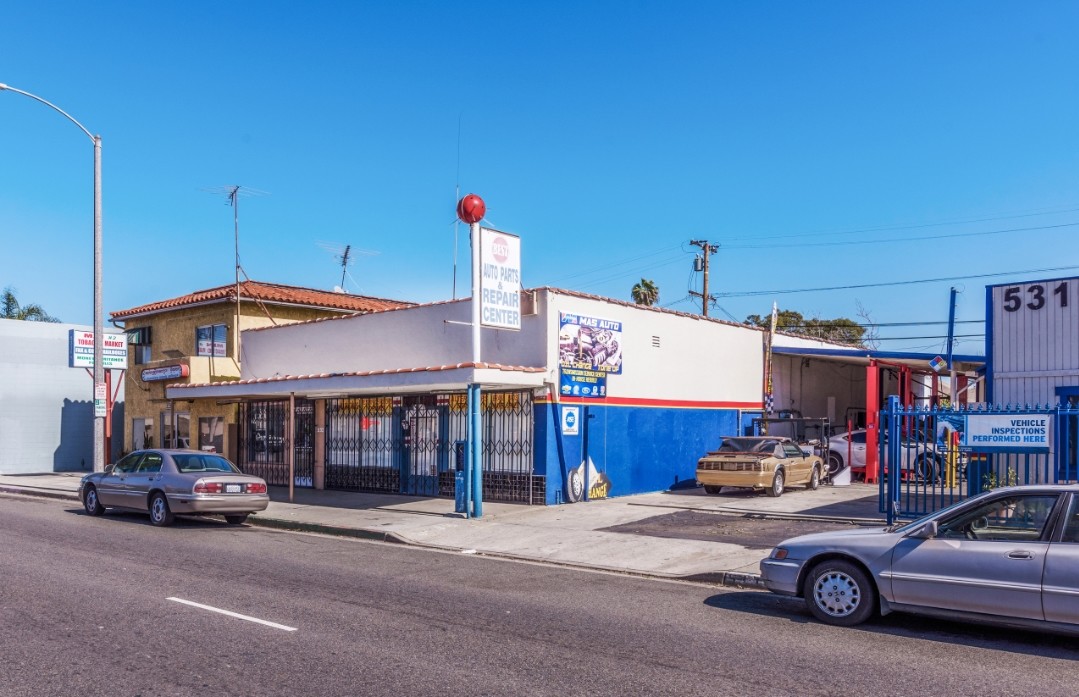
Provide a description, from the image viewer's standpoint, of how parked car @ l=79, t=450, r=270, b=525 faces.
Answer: facing away from the viewer and to the left of the viewer

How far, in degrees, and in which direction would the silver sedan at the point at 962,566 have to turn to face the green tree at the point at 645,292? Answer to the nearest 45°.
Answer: approximately 90° to its right

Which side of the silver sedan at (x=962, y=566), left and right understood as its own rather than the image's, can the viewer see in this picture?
left

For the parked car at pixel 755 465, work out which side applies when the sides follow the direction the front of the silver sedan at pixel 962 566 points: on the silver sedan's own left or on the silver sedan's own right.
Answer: on the silver sedan's own right

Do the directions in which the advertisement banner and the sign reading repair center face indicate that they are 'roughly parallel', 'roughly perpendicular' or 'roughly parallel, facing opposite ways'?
roughly parallel

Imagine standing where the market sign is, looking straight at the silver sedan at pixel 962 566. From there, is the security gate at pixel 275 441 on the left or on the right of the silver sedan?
left

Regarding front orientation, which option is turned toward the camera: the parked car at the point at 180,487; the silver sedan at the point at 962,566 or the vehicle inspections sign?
the vehicle inspections sign

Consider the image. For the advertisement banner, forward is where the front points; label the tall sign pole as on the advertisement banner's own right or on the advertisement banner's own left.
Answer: on the advertisement banner's own right

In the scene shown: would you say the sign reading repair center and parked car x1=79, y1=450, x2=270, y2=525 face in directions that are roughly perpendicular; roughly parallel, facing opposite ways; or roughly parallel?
roughly parallel, facing opposite ways

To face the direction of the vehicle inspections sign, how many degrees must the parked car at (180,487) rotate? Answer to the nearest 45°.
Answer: approximately 180°
